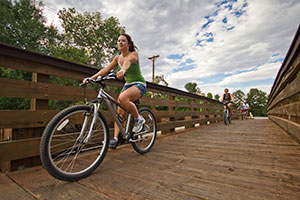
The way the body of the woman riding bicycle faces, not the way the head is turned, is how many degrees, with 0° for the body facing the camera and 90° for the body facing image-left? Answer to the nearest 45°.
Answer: approximately 45°

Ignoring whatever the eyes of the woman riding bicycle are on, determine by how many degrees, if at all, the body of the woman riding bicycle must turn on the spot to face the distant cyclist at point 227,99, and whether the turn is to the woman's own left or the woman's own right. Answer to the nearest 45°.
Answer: approximately 180°

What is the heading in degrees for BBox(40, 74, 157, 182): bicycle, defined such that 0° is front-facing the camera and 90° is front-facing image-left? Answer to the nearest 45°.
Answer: approximately 45°

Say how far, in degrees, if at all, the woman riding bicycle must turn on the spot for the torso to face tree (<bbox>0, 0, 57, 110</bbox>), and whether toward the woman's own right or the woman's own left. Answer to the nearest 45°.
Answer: approximately 90° to the woman's own right

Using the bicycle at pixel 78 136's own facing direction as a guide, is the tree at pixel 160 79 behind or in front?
behind

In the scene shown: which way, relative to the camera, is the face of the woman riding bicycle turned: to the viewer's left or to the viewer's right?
to the viewer's left
